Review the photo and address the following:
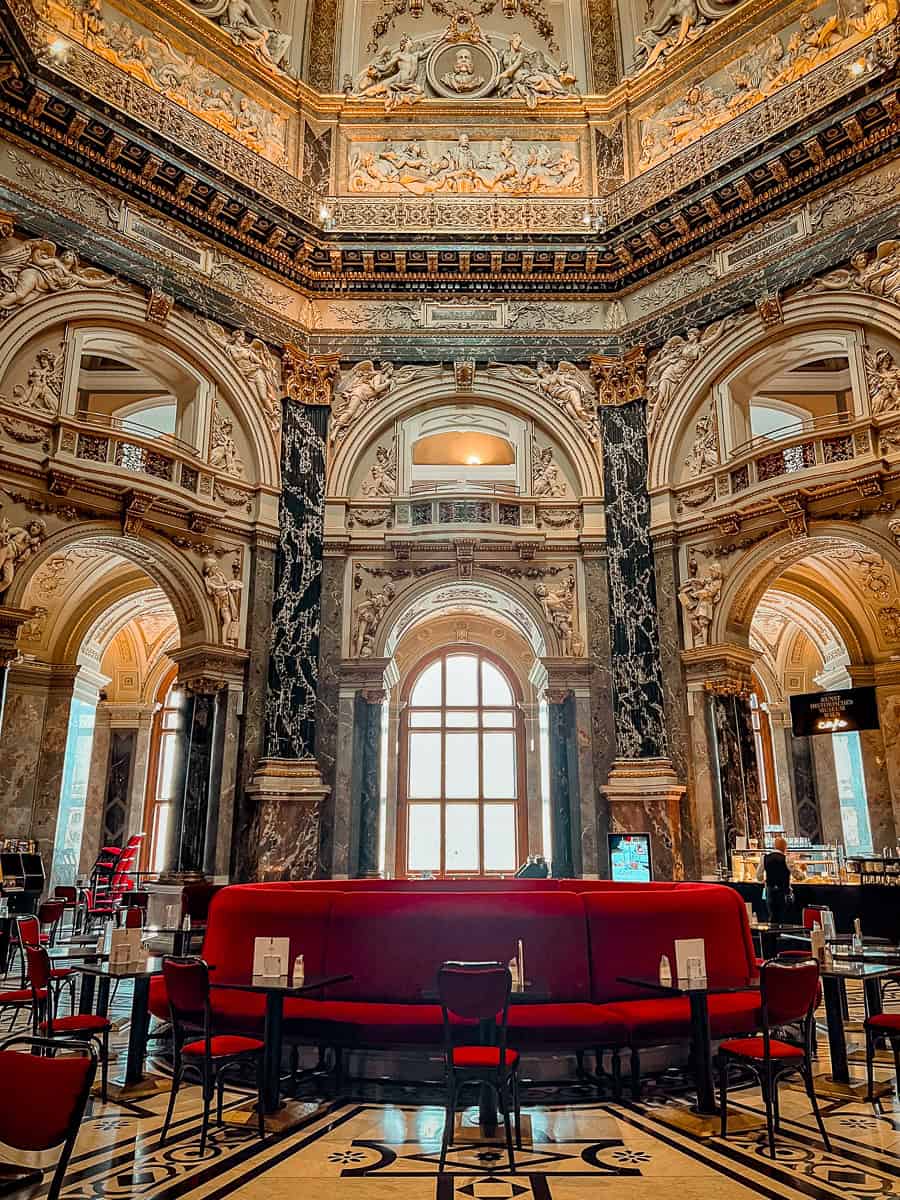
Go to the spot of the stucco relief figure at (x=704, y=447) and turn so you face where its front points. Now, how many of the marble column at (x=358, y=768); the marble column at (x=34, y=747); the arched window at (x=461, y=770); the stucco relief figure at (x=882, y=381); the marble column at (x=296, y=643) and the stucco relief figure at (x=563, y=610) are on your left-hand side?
1

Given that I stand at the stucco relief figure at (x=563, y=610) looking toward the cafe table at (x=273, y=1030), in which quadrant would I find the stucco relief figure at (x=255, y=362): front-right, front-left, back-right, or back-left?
front-right

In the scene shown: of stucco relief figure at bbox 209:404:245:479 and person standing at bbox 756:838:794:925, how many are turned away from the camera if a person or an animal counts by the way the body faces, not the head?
1

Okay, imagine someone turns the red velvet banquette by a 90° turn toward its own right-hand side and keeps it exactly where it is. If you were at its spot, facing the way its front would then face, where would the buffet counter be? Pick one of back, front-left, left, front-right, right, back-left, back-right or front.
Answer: back-right

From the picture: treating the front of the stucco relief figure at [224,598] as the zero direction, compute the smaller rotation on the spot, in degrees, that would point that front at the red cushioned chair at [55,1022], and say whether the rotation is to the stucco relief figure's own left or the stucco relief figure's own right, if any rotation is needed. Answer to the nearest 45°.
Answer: approximately 45° to the stucco relief figure's own right

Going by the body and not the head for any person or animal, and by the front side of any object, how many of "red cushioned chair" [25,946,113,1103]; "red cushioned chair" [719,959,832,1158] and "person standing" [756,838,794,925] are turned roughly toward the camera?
0

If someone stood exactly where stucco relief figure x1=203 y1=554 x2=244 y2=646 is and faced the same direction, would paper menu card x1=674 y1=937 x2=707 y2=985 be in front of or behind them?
in front

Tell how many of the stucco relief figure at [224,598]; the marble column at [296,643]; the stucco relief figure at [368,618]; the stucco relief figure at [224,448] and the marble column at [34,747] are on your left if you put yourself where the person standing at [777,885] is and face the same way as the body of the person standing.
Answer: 5

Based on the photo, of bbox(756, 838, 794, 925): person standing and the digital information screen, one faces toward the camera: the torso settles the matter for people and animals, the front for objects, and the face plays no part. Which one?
the digital information screen

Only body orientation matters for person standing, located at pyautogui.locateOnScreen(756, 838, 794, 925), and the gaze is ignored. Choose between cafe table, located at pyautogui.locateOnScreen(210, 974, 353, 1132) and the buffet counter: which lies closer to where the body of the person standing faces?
the buffet counter

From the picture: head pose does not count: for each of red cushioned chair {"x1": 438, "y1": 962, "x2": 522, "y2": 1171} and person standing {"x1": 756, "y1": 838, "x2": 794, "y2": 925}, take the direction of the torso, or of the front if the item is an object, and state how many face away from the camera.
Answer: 2

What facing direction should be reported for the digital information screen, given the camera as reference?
facing the viewer

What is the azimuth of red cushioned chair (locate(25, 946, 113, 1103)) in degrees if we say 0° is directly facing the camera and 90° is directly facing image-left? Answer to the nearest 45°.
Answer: approximately 225°

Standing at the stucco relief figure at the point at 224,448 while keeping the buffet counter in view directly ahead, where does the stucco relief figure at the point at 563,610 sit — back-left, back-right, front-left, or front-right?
front-left

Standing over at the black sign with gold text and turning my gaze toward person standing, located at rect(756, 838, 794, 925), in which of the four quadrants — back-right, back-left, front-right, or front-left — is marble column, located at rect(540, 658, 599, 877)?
front-right

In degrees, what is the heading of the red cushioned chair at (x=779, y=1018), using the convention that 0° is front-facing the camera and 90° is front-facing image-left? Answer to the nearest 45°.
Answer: approximately 135°

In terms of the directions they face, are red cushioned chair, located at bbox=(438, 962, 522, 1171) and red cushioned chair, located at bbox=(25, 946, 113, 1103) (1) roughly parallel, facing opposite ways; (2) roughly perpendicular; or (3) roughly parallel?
roughly perpendicular

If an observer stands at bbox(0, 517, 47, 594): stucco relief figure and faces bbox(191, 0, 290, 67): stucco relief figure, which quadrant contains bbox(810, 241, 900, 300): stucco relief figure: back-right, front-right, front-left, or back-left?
front-right

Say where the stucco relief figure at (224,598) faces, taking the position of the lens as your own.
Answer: facing the viewer and to the right of the viewer

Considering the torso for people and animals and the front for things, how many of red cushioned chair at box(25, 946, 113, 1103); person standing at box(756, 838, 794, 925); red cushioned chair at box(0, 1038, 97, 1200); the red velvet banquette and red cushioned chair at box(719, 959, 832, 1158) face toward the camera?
1

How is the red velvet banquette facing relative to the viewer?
toward the camera

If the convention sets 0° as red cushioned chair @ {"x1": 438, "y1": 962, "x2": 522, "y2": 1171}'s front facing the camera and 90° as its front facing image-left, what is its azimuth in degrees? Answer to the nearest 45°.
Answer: approximately 180°
